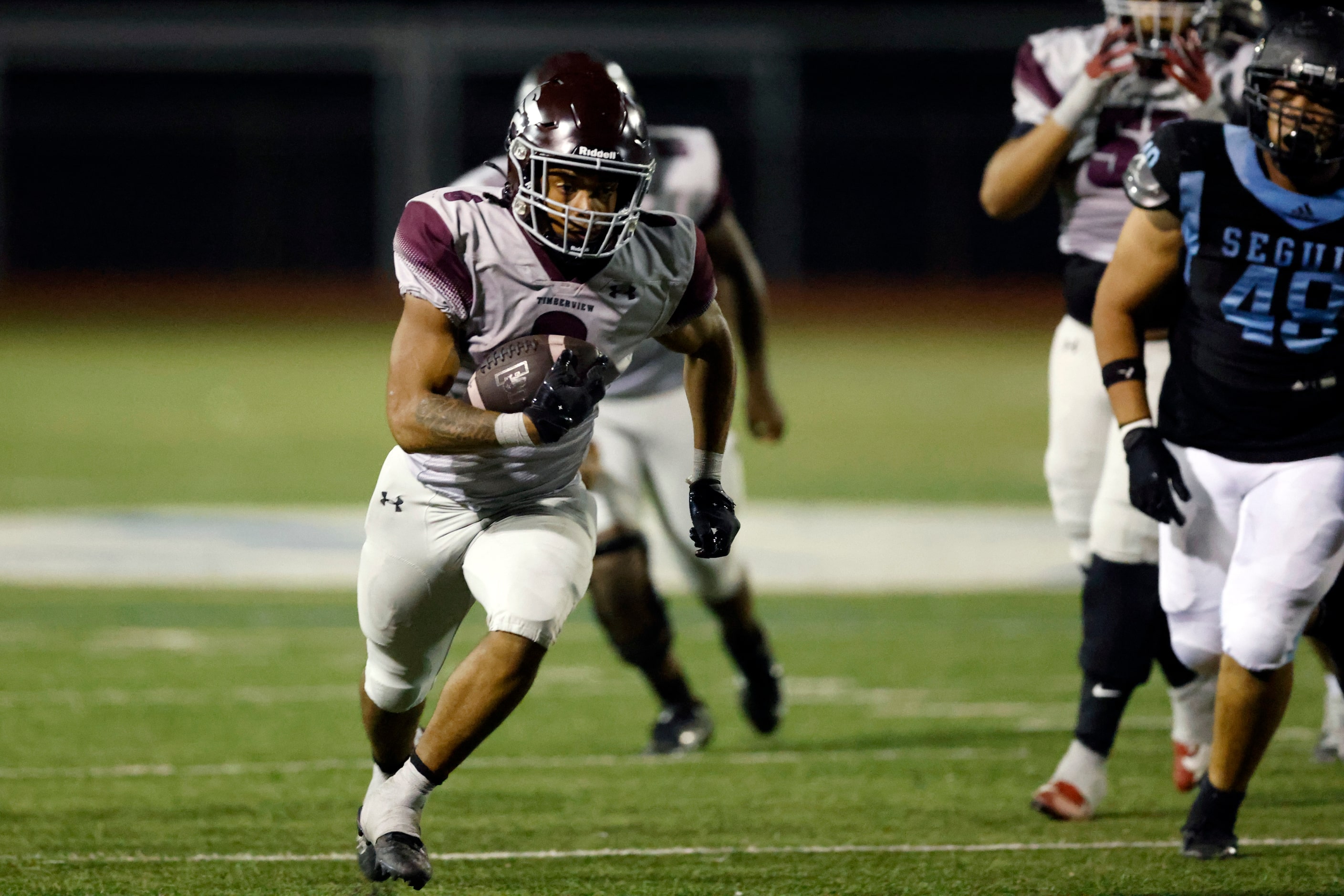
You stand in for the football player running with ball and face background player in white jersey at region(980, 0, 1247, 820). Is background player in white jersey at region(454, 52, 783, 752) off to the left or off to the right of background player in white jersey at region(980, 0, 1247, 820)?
left

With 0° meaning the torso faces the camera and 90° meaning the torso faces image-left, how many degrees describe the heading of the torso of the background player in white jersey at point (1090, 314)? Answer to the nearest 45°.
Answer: approximately 0°

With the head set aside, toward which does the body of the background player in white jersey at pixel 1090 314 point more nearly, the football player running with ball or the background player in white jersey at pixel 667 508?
the football player running with ball

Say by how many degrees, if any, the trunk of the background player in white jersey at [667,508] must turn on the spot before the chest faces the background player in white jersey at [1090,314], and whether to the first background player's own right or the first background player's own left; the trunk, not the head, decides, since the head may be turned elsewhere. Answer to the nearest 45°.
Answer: approximately 45° to the first background player's own left

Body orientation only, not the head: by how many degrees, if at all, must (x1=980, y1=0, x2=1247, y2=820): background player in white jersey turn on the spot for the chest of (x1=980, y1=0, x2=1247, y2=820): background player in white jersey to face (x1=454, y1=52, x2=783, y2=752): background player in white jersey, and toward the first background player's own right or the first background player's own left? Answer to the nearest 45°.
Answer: approximately 90° to the first background player's own right

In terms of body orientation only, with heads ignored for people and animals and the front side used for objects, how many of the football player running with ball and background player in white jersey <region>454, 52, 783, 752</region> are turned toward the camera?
2

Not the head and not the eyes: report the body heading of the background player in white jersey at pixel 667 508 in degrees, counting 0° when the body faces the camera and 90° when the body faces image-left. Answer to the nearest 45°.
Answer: approximately 0°

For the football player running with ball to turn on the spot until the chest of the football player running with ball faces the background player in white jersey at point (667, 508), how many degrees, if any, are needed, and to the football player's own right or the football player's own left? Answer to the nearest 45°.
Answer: approximately 180°

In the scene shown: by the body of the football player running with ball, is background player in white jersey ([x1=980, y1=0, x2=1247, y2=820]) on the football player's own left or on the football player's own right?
on the football player's own left
